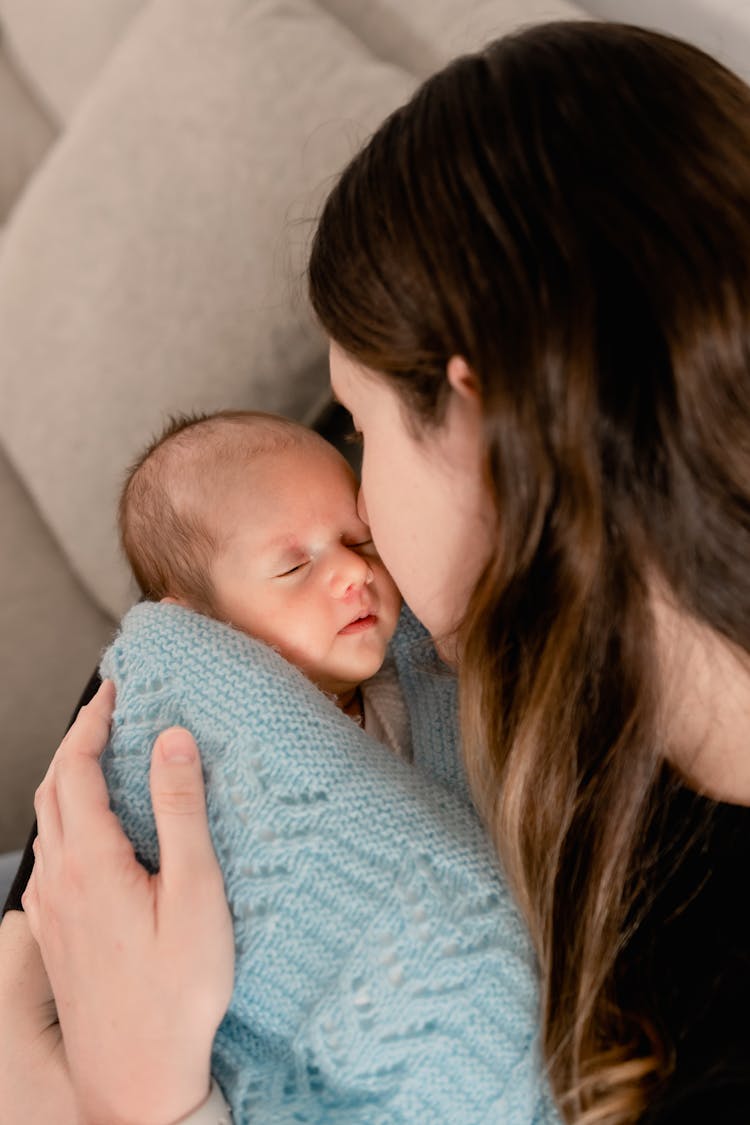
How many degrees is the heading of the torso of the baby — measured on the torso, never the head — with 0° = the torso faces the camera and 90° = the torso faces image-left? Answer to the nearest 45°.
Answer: approximately 315°
